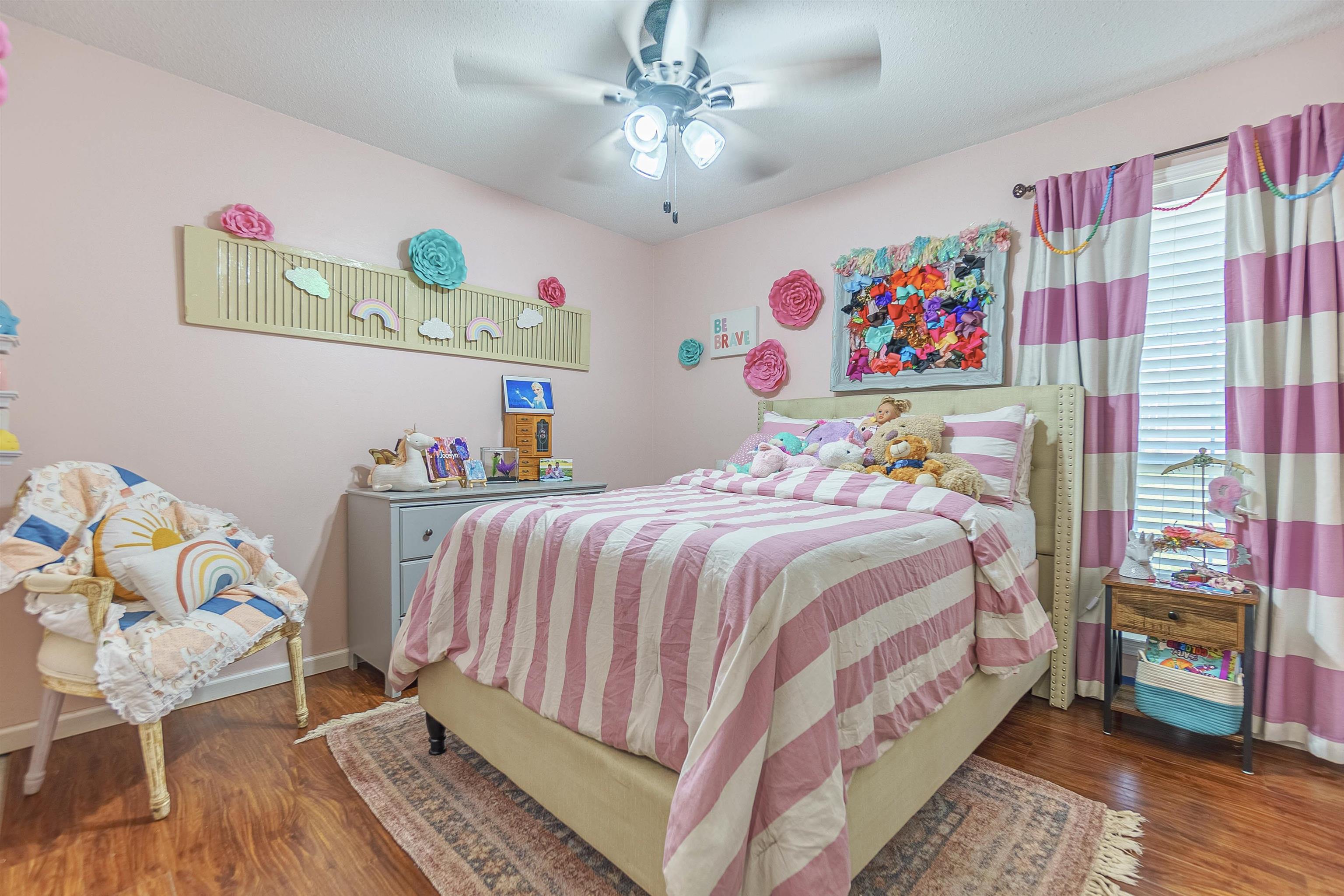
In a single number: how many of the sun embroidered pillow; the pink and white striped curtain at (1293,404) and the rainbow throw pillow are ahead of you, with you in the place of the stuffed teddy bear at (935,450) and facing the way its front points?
2

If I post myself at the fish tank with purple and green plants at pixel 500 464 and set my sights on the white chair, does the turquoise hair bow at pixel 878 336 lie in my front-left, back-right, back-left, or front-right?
back-left

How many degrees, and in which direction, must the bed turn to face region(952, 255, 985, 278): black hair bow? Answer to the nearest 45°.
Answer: approximately 180°

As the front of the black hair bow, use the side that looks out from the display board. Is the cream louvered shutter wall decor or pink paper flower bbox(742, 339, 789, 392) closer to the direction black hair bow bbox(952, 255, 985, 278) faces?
the cream louvered shutter wall decor

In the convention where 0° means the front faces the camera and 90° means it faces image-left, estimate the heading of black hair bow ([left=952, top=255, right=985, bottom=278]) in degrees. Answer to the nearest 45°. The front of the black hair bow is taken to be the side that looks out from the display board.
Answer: approximately 0°

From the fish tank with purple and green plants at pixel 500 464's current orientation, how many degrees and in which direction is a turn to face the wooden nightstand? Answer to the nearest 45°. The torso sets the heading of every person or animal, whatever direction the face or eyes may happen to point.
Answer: approximately 45° to its left
